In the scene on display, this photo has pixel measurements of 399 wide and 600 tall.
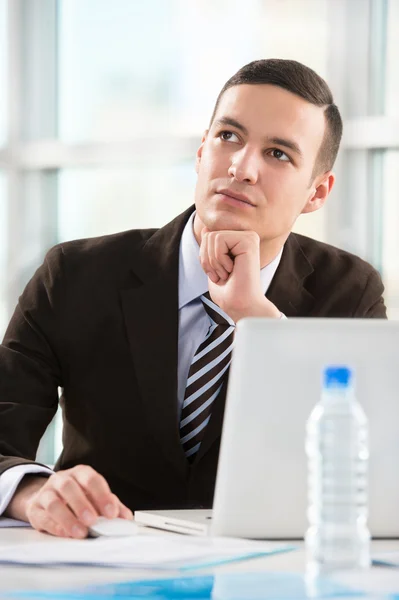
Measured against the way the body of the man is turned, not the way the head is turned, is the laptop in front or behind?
in front

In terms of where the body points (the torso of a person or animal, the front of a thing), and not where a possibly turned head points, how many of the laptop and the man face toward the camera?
1

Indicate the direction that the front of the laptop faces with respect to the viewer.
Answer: facing away from the viewer and to the left of the viewer

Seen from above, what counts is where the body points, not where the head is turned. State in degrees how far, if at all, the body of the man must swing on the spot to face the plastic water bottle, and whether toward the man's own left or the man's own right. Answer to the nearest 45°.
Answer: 0° — they already face it

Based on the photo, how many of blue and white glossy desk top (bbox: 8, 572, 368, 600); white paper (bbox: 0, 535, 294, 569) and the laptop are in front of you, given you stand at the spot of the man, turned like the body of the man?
3

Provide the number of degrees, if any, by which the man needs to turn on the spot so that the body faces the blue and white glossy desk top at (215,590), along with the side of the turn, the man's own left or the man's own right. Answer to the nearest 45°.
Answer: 0° — they already face it

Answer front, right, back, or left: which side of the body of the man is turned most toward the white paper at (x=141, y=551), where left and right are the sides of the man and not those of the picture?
front
